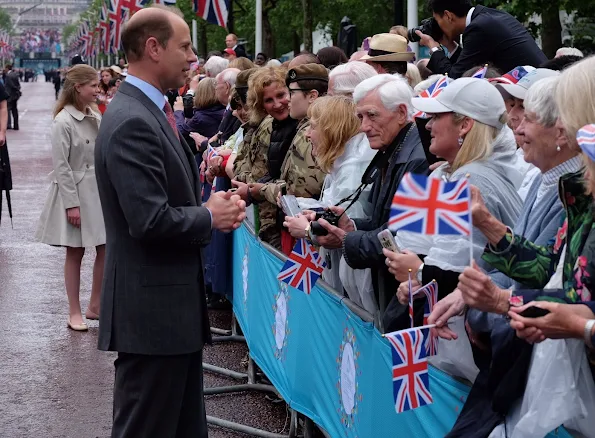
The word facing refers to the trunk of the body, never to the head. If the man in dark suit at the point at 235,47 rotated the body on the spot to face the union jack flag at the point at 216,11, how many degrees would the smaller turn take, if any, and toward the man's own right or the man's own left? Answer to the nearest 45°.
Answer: approximately 135° to the man's own right

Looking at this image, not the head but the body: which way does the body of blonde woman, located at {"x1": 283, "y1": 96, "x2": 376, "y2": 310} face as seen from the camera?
to the viewer's left

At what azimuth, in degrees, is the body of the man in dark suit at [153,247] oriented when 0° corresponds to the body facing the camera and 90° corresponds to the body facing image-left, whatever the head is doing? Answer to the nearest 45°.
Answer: approximately 270°

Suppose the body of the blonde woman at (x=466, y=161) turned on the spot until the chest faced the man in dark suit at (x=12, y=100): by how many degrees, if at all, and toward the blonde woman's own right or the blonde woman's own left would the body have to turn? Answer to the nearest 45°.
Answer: approximately 45° to the blonde woman's own right

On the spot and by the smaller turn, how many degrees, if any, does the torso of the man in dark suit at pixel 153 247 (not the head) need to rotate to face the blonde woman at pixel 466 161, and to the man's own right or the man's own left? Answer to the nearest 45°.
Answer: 0° — they already face them

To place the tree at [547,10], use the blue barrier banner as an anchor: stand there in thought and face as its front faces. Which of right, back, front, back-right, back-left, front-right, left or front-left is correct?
back-right

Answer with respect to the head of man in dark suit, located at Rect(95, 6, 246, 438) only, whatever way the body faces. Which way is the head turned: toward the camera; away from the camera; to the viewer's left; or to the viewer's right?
to the viewer's right

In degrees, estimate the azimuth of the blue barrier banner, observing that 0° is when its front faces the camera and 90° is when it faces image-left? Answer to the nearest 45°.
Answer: approximately 45°

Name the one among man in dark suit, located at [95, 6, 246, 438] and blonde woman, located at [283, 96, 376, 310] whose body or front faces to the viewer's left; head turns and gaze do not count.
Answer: the blonde woman

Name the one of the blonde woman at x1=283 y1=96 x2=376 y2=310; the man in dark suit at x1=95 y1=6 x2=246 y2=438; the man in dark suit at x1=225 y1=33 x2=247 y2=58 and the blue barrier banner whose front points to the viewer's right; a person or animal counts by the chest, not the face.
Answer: the man in dark suit at x1=95 y1=6 x2=246 y2=438

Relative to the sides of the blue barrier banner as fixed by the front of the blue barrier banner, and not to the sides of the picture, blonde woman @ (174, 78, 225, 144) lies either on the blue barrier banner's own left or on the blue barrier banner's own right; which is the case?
on the blue barrier banner's own right

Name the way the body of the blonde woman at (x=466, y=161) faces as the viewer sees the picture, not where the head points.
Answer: to the viewer's left
